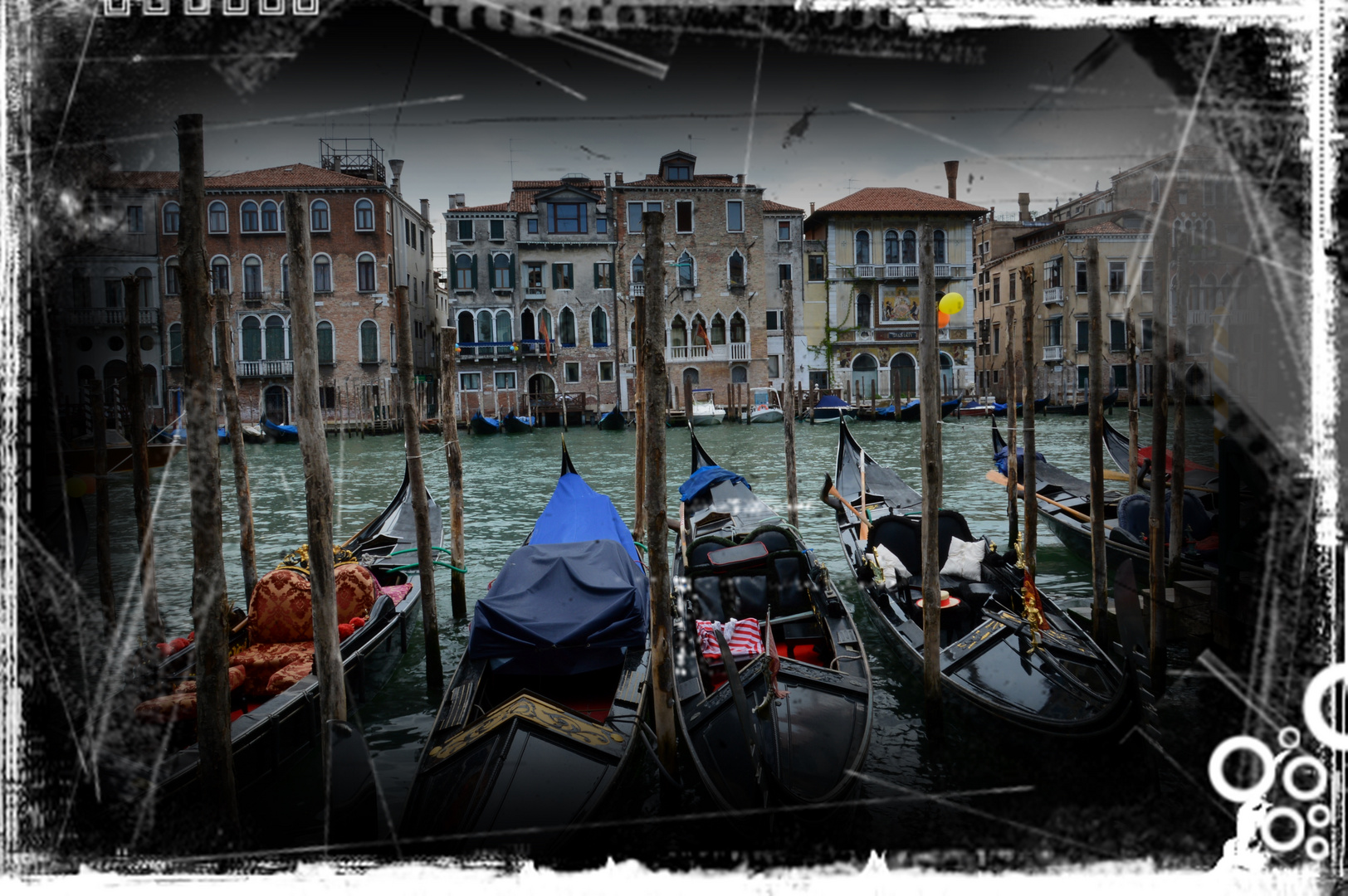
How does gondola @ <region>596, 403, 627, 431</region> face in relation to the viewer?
toward the camera

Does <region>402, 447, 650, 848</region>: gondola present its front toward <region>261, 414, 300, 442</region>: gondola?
no

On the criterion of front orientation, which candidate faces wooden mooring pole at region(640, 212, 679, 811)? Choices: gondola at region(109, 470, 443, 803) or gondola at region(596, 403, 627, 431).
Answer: gondola at region(596, 403, 627, 431)

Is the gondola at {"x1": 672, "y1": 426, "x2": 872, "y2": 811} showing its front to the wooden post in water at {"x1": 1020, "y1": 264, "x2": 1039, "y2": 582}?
no

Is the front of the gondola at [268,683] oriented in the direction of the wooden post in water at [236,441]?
no

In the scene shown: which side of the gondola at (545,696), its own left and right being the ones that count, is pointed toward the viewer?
front

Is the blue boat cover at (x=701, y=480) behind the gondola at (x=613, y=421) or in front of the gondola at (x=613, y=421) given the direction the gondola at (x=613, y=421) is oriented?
in front

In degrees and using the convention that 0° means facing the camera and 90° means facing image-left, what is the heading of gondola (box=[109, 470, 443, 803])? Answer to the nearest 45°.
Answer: approximately 45°

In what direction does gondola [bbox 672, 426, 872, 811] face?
toward the camera

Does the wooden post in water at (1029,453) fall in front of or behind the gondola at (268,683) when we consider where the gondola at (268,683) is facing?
behind

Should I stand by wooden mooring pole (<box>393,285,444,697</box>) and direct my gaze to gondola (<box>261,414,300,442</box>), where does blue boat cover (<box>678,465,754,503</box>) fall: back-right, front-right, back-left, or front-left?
front-right

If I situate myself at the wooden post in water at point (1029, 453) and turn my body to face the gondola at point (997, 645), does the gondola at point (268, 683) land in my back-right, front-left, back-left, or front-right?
front-right

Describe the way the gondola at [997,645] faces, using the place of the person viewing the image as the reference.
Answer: facing the viewer and to the right of the viewer
